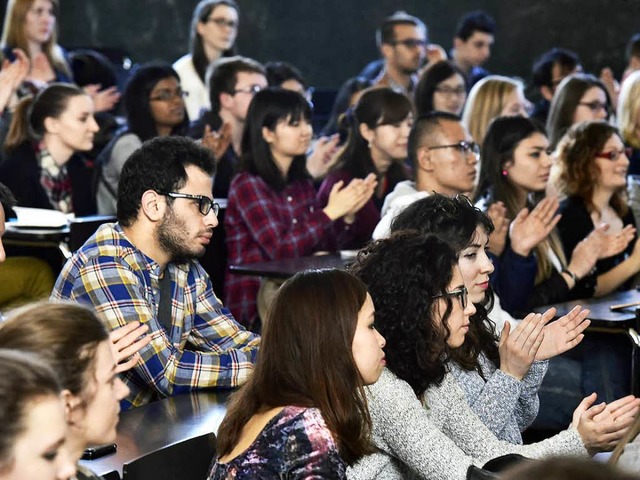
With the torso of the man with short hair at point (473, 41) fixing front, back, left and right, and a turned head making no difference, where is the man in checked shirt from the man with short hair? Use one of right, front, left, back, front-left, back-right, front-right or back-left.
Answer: front-right

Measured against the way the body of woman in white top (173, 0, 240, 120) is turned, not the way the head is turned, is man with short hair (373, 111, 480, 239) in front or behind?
in front

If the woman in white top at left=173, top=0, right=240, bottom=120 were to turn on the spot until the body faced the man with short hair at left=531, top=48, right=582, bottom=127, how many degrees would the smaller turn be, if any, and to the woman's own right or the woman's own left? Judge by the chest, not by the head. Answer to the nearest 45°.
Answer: approximately 45° to the woman's own left

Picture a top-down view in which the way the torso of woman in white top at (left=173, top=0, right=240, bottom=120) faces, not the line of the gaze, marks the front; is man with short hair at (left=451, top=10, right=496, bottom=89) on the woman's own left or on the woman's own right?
on the woman's own left

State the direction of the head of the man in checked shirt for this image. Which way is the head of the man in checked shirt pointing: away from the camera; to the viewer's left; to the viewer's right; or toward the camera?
to the viewer's right

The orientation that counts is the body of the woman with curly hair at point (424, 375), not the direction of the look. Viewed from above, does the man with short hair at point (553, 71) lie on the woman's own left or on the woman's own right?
on the woman's own left

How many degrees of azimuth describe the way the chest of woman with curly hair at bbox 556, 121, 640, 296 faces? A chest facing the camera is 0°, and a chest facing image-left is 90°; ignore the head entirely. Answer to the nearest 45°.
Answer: approximately 315°

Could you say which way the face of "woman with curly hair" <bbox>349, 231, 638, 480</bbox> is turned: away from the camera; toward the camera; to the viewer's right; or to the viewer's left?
to the viewer's right

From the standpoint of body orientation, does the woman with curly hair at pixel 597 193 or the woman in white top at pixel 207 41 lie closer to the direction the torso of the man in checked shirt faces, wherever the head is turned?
the woman with curly hair

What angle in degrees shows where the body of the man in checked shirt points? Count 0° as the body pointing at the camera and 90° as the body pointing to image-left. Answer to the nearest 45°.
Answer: approximately 315°

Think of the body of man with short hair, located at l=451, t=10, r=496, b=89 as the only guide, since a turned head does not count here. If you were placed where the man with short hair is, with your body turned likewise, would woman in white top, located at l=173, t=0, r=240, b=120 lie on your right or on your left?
on your right

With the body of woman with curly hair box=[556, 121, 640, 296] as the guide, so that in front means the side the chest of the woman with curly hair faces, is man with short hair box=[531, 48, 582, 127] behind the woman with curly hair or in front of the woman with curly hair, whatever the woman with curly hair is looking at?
behind

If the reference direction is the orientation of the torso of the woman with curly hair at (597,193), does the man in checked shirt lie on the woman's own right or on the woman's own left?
on the woman's own right

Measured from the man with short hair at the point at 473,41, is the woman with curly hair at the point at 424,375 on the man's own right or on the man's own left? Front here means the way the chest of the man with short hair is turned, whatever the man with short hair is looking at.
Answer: on the man's own right
